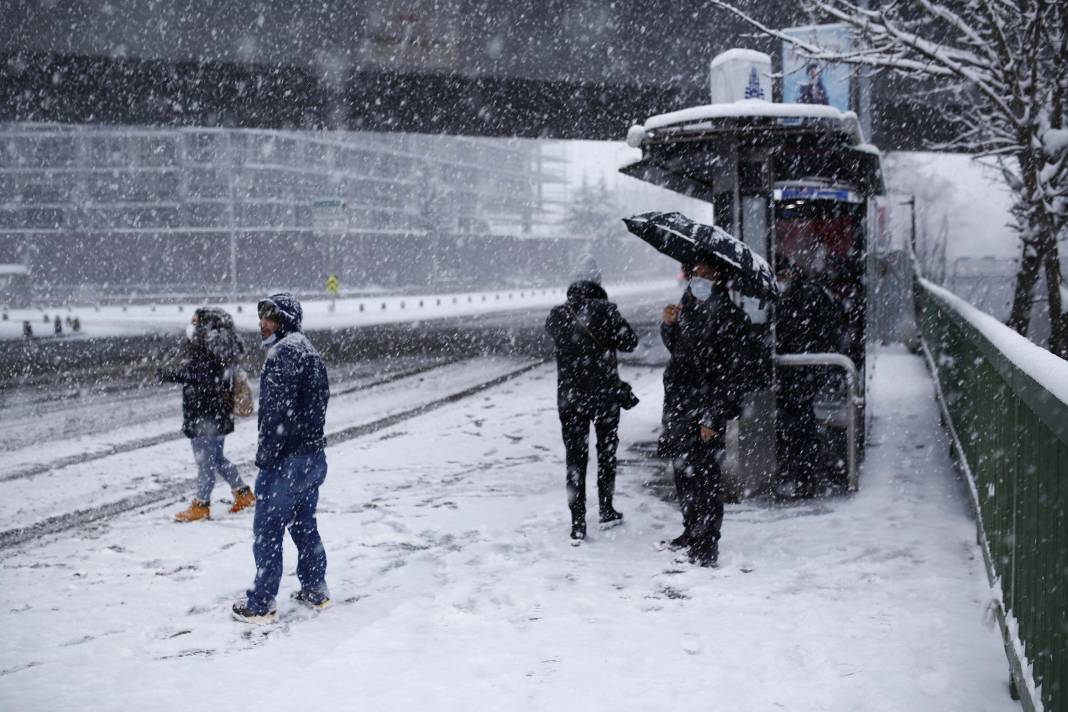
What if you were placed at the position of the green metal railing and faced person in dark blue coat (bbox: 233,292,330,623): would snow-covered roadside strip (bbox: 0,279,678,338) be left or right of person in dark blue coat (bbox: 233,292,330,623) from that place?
right

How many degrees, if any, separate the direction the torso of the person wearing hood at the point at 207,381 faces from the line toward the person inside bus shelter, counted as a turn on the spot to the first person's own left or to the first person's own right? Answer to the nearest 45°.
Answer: approximately 180°

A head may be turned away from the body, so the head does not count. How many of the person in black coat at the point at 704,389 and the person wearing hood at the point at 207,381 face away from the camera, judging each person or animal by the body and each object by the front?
0

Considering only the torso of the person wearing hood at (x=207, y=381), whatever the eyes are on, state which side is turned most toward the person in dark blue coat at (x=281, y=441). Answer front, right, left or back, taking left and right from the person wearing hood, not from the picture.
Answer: left

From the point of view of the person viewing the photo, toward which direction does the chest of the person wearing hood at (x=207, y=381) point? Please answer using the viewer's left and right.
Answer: facing to the left of the viewer

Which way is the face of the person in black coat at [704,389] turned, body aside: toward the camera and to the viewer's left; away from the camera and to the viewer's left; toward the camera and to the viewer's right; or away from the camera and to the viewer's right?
toward the camera and to the viewer's left

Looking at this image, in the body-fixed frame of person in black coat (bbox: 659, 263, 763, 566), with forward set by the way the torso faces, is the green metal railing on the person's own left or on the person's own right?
on the person's own left

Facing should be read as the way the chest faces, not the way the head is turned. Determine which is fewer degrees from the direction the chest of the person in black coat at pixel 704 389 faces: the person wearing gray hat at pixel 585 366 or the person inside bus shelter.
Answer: the person wearing gray hat

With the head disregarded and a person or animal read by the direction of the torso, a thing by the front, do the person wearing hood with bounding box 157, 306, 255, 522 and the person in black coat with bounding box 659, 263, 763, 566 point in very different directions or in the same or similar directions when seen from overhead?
same or similar directions

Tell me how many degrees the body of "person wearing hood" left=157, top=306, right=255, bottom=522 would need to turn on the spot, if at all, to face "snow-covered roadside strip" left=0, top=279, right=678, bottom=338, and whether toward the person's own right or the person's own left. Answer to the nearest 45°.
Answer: approximately 90° to the person's own right

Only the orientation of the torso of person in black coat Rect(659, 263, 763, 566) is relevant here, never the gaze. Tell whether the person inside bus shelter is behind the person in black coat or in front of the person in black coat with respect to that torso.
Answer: behind

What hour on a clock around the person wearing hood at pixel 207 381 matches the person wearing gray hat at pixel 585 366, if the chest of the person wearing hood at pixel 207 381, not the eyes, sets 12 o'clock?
the person wearing gray hat at pixel 585 366 is roughly at 7 o'clock from the person wearing hood at pixel 207 381.
